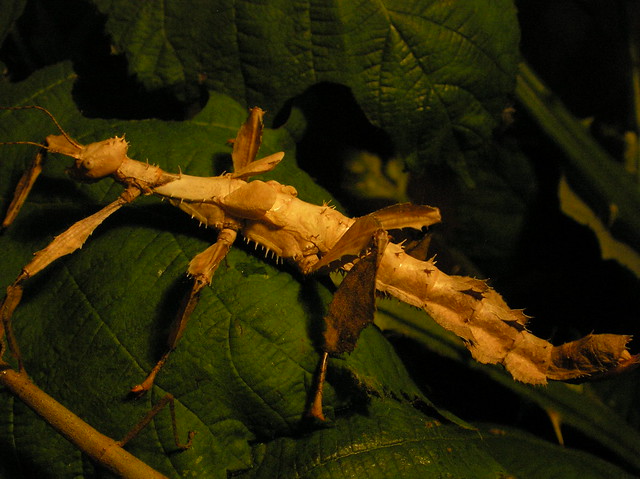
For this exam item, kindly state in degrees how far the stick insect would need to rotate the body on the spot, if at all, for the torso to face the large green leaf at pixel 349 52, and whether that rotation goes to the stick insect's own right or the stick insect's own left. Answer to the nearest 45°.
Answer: approximately 90° to the stick insect's own right

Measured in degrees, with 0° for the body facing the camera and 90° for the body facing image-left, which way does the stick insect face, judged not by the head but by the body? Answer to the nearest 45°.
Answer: approximately 90°
